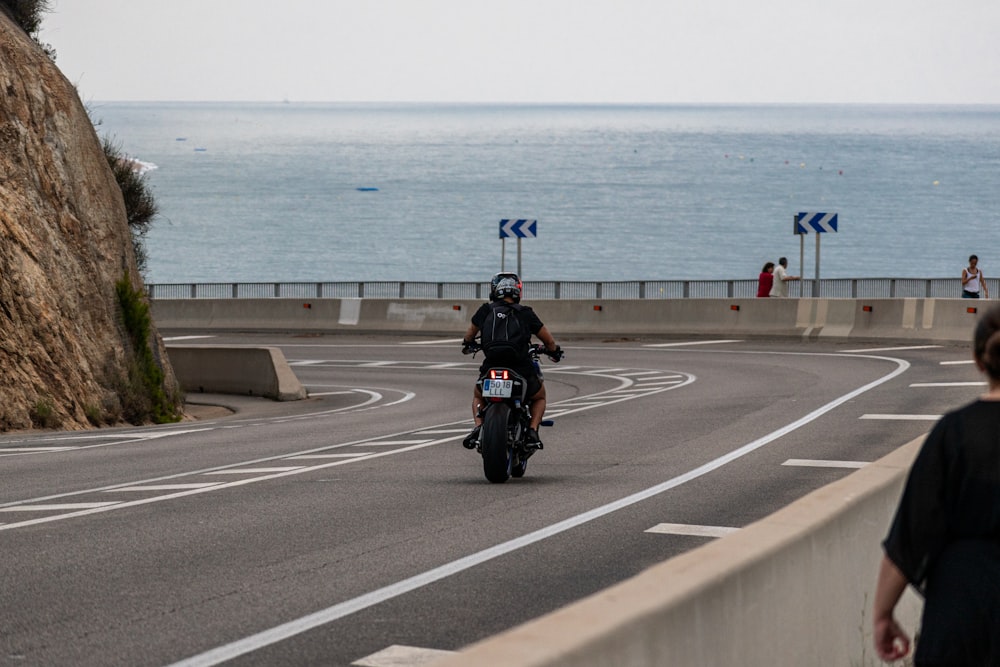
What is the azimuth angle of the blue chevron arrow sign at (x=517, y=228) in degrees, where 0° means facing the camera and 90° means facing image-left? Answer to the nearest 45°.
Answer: approximately 0°

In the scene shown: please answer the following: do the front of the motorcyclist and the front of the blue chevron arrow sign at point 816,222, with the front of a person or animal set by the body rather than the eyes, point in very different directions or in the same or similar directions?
very different directions

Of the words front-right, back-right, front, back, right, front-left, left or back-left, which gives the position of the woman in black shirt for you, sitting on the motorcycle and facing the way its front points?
back

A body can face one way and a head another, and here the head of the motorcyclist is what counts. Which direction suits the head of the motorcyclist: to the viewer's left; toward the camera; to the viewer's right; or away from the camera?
away from the camera

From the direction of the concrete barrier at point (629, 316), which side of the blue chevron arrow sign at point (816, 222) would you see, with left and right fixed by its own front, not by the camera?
right

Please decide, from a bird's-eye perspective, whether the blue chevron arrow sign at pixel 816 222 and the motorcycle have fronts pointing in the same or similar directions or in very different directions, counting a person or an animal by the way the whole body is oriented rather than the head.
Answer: very different directions

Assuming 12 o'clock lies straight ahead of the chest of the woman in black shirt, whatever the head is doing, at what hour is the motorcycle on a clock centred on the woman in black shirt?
The motorcycle is roughly at 11 o'clock from the woman in black shirt.

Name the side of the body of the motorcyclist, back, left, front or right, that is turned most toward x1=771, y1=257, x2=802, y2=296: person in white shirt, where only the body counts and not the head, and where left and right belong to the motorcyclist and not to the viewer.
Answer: front

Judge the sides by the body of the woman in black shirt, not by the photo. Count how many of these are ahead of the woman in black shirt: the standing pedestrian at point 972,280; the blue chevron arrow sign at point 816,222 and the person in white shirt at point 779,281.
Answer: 3

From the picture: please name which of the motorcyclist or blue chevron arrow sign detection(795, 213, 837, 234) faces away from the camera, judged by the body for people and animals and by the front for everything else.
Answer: the motorcyclist

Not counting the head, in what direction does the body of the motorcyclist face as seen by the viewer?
away from the camera

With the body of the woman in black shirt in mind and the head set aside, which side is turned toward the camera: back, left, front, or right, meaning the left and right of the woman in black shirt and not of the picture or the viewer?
back

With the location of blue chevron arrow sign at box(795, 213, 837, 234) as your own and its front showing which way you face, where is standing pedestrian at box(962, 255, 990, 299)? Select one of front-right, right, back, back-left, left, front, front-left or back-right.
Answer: front-left

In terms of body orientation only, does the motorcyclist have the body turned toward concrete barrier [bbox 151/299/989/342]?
yes

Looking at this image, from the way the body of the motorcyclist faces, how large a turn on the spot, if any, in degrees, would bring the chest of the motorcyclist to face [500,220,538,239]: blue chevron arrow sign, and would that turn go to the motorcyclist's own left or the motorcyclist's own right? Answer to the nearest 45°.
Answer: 0° — they already face it

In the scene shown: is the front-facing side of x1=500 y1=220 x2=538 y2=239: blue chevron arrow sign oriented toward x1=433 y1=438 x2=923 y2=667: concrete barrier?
yes
